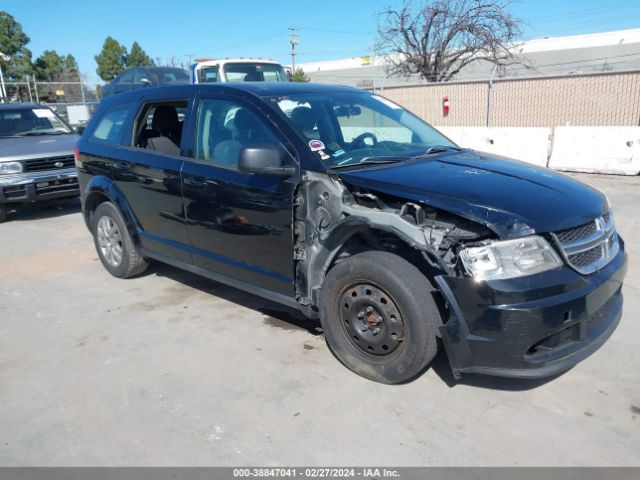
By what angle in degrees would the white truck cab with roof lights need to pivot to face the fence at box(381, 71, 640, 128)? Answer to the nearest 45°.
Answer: approximately 45° to its left

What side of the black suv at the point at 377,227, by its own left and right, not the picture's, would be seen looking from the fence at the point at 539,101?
left

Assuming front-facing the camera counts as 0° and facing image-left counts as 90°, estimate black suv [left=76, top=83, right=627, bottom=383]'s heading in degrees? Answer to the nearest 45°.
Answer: approximately 315°

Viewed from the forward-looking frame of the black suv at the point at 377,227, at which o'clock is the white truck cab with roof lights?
The white truck cab with roof lights is roughly at 7 o'clock from the black suv.

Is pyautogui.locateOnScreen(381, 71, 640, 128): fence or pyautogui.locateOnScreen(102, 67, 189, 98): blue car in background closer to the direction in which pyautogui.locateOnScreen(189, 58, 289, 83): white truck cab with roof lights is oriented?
the fence

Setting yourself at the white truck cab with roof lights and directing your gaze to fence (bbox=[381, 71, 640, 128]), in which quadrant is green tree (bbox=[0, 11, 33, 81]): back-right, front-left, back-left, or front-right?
back-left

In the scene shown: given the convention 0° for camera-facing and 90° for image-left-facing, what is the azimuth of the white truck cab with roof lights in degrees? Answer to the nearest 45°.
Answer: approximately 315°

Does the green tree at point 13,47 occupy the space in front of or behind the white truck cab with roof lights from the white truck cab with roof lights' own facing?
behind
